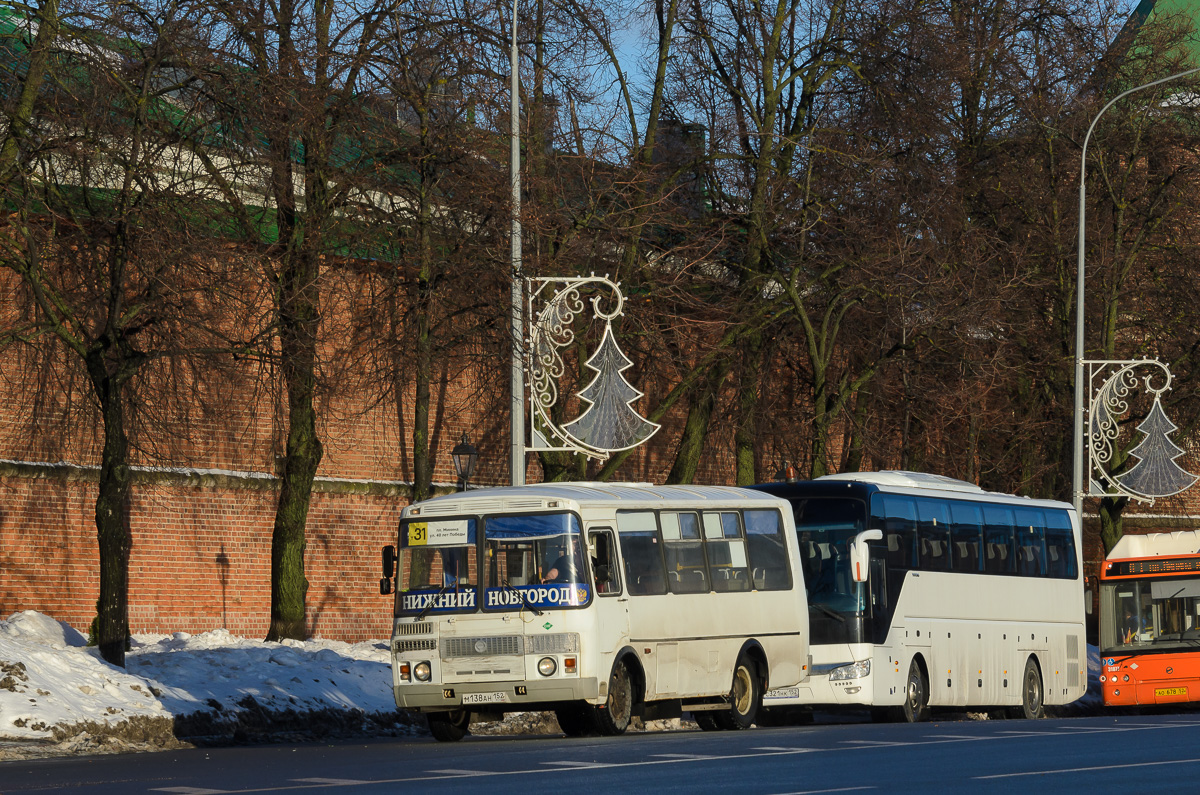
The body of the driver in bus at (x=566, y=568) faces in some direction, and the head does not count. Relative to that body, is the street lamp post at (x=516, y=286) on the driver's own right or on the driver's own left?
on the driver's own right

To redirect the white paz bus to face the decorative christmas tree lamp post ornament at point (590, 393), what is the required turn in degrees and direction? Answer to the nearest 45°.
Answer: approximately 135° to its right

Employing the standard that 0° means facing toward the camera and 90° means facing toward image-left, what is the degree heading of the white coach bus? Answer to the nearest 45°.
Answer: approximately 45°

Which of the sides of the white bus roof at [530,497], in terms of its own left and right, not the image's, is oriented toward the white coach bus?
back

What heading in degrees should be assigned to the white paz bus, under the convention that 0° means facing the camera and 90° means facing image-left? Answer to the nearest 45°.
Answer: approximately 45°

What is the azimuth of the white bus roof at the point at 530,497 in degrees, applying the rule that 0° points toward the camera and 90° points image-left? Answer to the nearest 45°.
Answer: approximately 45°

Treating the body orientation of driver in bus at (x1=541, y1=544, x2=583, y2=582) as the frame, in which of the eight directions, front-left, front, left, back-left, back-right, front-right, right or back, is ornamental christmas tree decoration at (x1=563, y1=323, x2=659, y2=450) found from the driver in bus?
back-right

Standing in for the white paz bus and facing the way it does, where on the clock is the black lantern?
The black lantern is roughly at 4 o'clock from the white paz bus.
